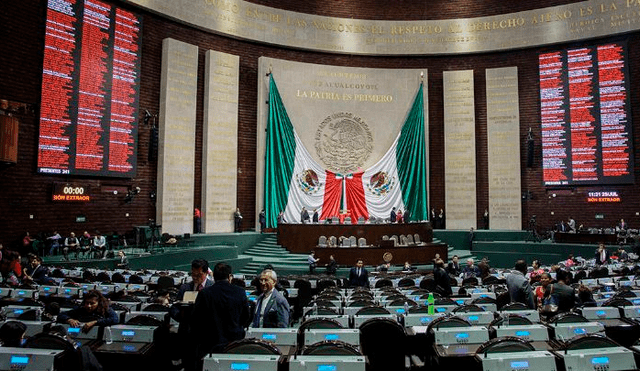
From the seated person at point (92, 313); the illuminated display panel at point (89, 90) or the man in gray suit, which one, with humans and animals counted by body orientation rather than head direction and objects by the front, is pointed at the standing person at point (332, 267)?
the illuminated display panel

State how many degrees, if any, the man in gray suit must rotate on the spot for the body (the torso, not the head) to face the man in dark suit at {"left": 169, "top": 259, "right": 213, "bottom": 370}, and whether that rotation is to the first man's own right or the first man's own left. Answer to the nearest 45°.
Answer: approximately 45° to the first man's own right

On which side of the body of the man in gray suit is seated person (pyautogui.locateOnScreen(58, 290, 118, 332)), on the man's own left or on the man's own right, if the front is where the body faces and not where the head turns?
on the man's own right

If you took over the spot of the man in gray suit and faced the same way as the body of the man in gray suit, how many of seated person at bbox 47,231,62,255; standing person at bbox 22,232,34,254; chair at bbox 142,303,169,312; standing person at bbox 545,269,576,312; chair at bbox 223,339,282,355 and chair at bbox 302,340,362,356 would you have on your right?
3

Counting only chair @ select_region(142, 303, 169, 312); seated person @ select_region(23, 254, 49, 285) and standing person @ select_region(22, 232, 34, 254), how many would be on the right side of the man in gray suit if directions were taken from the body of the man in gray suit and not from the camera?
3

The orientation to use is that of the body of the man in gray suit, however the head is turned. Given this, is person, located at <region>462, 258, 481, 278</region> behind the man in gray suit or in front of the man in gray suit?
behind

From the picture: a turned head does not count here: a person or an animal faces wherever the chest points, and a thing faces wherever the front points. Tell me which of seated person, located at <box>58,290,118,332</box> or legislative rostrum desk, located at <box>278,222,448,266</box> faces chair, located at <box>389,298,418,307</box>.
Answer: the legislative rostrum desk

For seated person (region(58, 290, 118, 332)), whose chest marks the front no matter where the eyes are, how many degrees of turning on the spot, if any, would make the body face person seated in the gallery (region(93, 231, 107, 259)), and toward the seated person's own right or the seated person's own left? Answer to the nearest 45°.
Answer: approximately 135° to the seated person's own right
